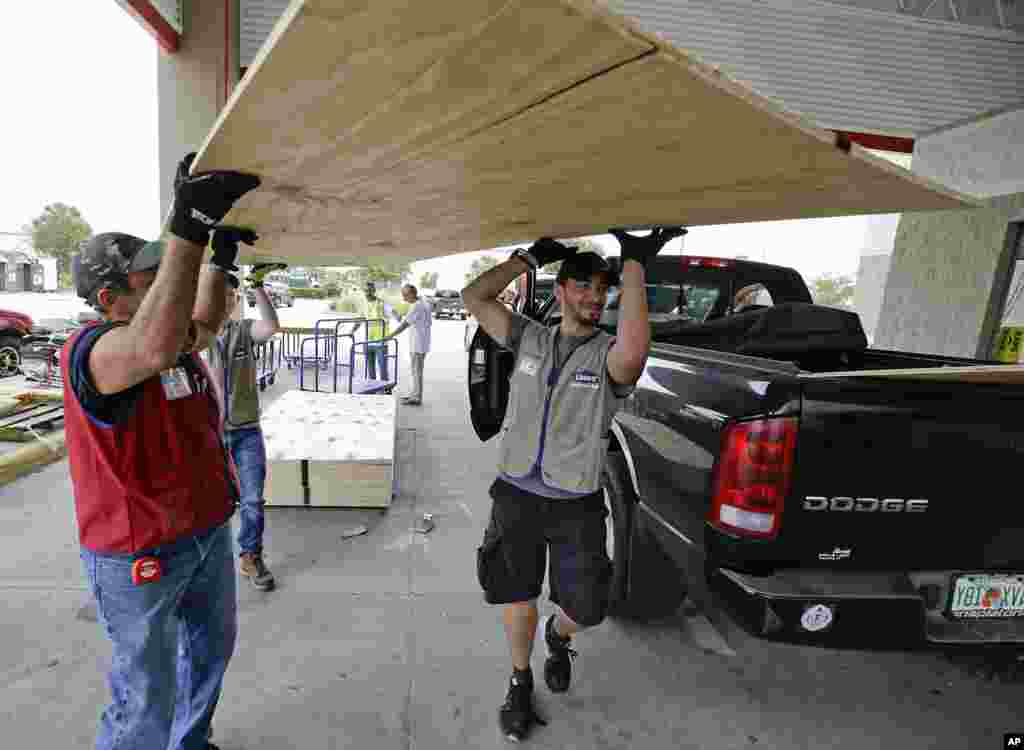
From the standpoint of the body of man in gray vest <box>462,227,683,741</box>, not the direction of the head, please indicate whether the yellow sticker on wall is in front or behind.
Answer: behind

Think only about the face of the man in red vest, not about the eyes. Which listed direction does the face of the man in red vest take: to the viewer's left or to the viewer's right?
to the viewer's right

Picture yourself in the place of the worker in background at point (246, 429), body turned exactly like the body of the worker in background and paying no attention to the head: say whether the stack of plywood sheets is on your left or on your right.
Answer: on your left

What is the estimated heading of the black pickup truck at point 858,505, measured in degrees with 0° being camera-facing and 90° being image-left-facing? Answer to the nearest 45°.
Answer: approximately 135°

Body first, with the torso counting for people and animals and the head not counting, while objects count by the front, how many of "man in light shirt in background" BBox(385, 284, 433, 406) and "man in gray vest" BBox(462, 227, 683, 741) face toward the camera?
1

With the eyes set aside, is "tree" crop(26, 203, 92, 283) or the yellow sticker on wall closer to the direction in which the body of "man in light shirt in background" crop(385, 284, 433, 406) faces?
the tree

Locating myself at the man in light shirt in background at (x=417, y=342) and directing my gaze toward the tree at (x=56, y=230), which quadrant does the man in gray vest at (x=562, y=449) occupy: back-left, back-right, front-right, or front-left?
back-left

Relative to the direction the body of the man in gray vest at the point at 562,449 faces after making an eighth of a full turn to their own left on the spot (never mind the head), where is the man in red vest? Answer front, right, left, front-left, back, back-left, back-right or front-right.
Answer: right

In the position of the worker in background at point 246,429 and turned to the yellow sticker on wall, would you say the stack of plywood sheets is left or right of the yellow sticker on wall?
left

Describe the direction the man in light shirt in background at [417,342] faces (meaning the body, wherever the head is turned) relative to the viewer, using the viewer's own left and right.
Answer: facing to the left of the viewer

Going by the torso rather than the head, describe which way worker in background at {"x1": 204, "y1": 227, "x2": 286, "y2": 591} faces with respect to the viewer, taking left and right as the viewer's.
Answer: facing the viewer and to the right of the viewer

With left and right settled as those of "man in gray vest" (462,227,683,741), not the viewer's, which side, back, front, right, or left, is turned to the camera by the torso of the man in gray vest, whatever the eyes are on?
front
